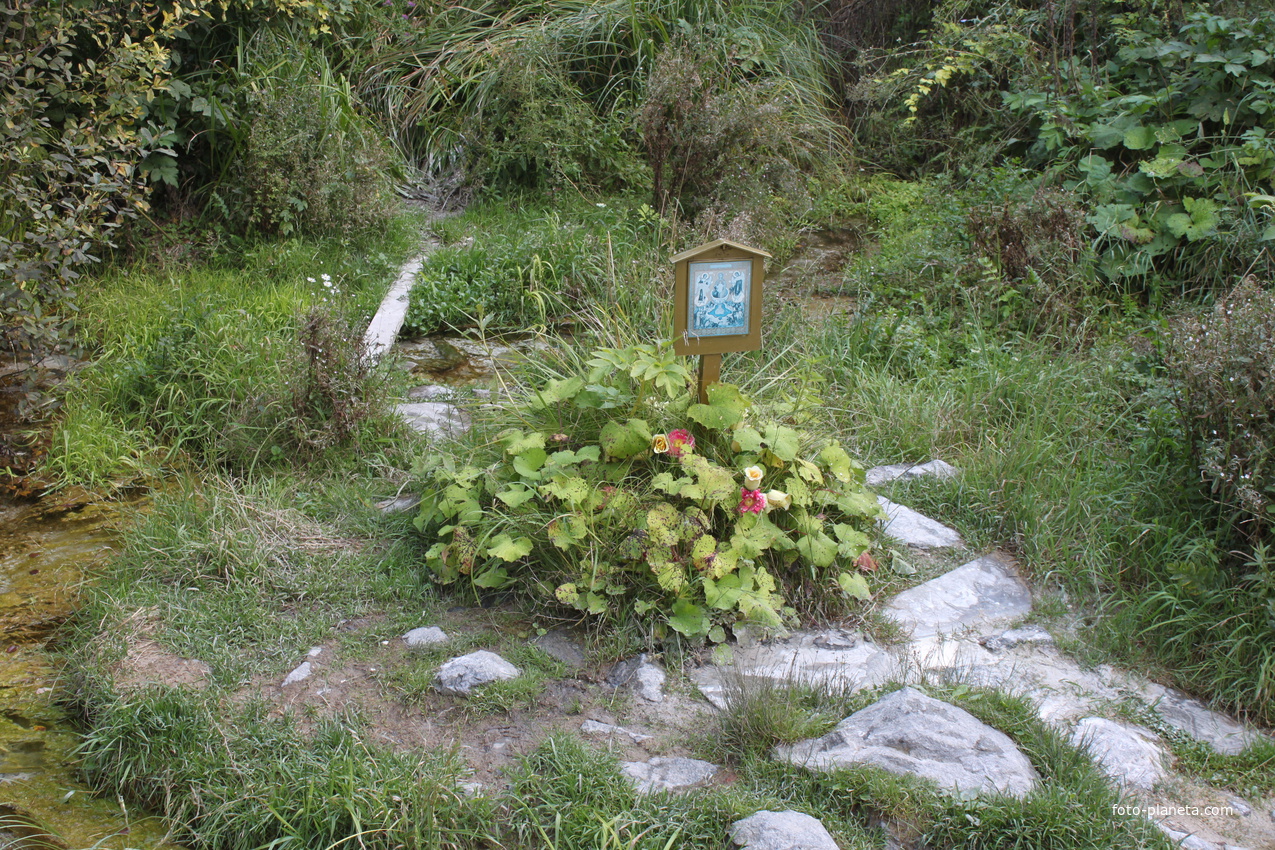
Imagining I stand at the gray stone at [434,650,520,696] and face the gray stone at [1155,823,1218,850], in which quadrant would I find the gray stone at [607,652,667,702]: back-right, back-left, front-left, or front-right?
front-left

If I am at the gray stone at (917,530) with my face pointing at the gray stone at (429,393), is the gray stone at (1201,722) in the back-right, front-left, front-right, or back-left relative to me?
back-left

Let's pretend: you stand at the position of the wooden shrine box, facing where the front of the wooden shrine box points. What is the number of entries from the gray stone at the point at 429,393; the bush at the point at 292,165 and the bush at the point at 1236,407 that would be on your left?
1

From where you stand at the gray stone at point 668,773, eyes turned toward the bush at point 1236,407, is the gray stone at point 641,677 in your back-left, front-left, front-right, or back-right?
front-left

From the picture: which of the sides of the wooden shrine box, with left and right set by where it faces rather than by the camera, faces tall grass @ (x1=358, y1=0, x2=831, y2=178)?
back

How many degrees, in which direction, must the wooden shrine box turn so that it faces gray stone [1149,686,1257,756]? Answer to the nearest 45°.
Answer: approximately 45° to its left

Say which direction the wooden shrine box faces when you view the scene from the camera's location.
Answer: facing the viewer

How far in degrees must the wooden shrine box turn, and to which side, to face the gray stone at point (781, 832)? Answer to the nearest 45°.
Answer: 0° — it already faces it

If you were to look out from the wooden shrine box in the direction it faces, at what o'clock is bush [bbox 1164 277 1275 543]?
The bush is roughly at 9 o'clock from the wooden shrine box.

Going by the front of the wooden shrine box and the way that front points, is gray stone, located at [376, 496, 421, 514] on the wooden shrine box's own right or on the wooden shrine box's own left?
on the wooden shrine box's own right

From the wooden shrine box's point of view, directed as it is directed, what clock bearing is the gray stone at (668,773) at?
The gray stone is roughly at 12 o'clock from the wooden shrine box.
